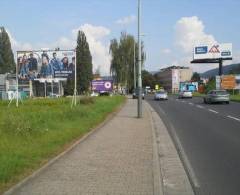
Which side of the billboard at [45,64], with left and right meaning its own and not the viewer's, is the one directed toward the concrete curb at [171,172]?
front

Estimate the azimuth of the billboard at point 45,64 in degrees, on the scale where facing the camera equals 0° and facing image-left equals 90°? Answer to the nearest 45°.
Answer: approximately 0°
